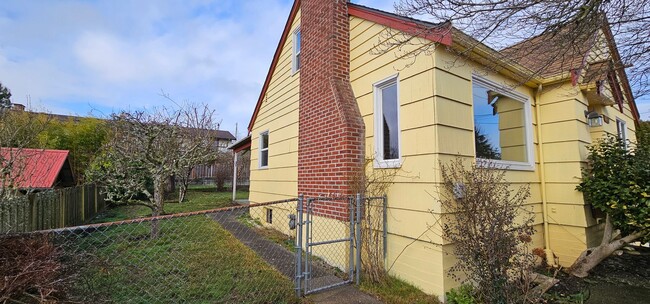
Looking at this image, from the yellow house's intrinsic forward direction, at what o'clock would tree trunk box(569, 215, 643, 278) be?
The tree trunk is roughly at 10 o'clock from the yellow house.

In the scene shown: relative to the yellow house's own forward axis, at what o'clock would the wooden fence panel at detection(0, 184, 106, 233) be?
The wooden fence panel is roughly at 4 o'clock from the yellow house.

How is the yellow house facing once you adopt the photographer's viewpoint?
facing the viewer and to the right of the viewer

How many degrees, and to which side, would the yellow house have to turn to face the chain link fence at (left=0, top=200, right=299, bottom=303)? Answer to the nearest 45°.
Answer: approximately 90° to its right

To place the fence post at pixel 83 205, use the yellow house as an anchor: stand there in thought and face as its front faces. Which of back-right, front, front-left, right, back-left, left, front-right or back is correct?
back-right

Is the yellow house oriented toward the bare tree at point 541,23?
yes

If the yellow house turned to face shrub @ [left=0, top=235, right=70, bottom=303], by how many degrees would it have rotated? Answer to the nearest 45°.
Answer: approximately 90° to its right

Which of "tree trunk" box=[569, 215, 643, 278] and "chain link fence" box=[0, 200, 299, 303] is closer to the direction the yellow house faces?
the tree trunk
